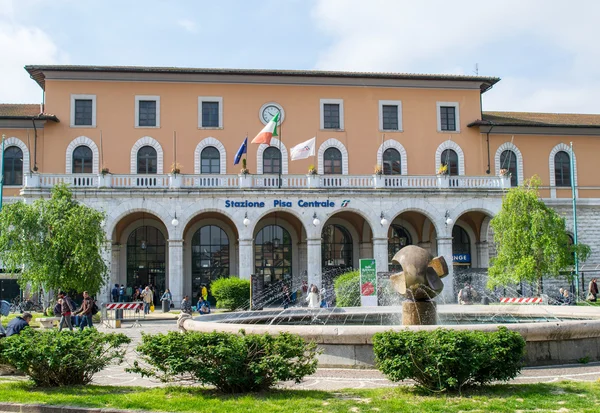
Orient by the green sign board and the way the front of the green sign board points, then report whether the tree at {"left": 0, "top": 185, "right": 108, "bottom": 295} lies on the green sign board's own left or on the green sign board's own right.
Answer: on the green sign board's own right

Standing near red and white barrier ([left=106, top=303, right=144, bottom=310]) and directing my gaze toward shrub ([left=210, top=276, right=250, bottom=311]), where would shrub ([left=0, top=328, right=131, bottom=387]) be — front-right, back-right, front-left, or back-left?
back-right

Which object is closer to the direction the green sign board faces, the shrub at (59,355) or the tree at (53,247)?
the shrub

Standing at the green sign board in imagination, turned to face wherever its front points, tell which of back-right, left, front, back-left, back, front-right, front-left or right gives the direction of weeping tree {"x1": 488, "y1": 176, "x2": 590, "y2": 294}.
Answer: back-left

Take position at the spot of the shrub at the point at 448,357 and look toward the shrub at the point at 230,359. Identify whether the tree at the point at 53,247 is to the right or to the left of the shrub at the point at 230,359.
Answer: right

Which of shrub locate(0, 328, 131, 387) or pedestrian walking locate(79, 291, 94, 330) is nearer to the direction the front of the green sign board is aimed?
the shrub

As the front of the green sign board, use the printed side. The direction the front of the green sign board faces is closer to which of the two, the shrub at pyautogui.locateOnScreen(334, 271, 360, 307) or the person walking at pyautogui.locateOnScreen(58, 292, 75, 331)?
the person walking

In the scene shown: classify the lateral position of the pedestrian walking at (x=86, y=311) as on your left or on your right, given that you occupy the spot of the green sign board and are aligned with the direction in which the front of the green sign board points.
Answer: on your right

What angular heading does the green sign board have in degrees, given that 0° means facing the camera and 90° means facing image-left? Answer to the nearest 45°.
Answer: approximately 0°

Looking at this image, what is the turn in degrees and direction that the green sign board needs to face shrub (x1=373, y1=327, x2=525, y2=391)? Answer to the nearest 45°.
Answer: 0° — it already faces it

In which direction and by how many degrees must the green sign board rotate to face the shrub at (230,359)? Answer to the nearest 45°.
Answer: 0° — it already faces it
